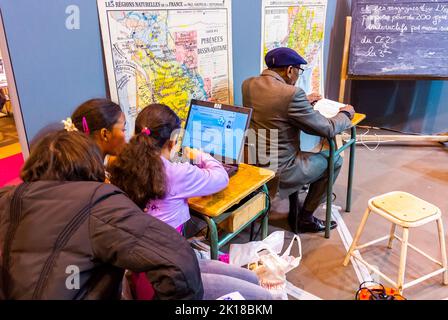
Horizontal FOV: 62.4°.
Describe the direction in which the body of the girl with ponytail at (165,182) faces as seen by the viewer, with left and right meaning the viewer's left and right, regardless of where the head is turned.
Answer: facing away from the viewer and to the right of the viewer

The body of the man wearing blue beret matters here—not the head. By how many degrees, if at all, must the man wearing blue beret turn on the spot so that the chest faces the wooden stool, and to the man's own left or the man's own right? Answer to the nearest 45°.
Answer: approximately 90° to the man's own right

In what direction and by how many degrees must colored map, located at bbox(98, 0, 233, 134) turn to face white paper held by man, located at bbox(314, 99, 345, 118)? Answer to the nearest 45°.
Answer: approximately 90° to its left

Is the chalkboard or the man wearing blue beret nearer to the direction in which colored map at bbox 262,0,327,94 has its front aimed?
the man wearing blue beret

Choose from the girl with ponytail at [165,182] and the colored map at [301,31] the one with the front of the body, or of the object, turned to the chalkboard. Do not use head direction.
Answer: the girl with ponytail

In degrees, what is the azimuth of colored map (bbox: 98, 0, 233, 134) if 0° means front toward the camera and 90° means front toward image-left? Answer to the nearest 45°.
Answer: approximately 0°

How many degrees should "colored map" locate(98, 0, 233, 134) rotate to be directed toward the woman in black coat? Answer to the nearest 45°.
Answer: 0° — it already faces them

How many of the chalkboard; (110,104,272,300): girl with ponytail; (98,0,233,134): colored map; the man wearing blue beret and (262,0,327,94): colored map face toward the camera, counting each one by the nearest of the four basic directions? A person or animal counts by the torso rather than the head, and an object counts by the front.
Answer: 3

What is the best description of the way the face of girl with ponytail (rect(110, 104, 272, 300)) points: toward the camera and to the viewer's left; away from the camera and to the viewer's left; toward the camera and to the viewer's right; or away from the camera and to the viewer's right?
away from the camera and to the viewer's right

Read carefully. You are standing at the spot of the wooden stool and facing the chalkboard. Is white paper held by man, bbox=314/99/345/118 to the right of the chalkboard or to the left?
left

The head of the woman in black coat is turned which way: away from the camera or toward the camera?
away from the camera

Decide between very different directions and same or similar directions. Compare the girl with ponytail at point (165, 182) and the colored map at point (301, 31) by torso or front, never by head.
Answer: very different directions

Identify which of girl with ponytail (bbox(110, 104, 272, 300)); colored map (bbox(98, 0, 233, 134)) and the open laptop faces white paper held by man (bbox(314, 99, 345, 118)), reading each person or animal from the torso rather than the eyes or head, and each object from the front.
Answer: the girl with ponytail

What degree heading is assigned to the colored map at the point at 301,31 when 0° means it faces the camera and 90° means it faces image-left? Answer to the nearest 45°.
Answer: approximately 0°
